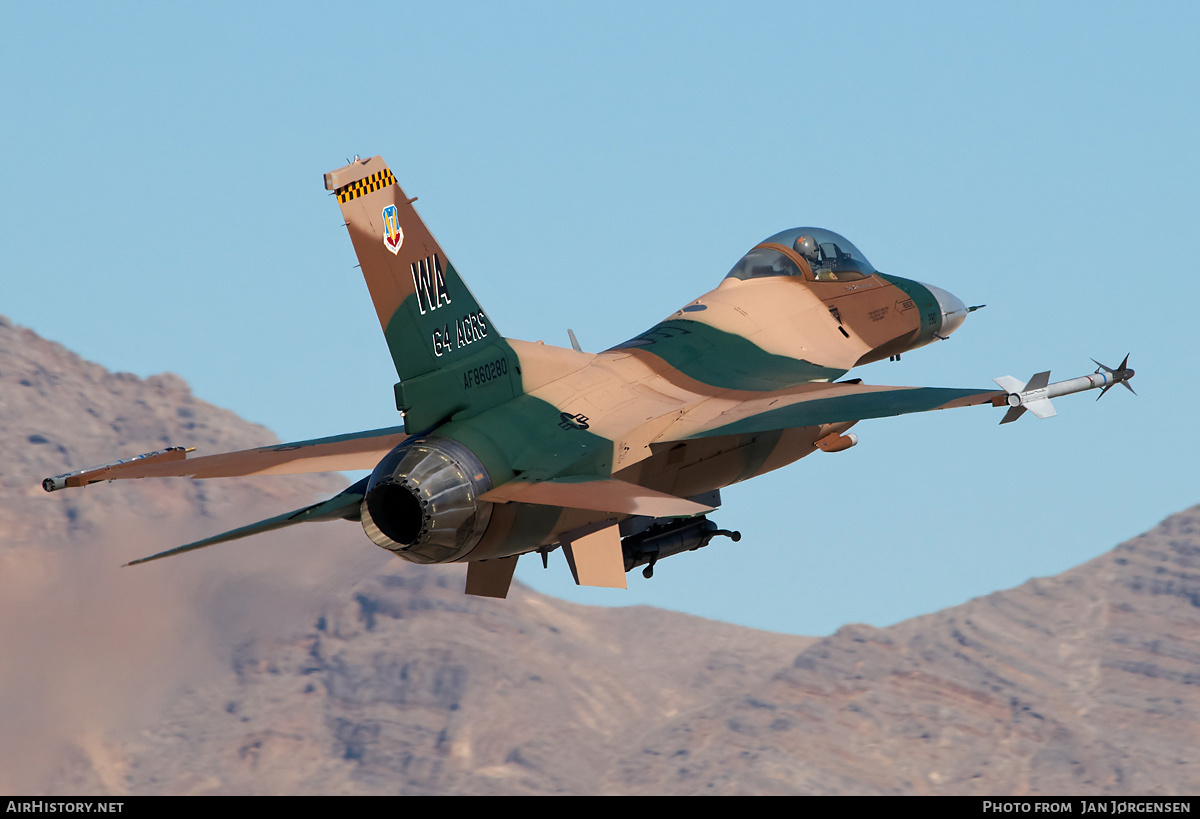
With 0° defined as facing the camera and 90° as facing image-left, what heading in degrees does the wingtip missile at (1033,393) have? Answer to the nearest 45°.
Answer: approximately 225°

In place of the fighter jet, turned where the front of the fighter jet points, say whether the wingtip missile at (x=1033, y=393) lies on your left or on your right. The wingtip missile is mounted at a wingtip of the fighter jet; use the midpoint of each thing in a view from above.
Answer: on your right

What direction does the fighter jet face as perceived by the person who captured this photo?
facing away from the viewer and to the right of the viewer

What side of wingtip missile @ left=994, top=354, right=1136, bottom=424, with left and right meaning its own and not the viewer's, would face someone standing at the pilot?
left
